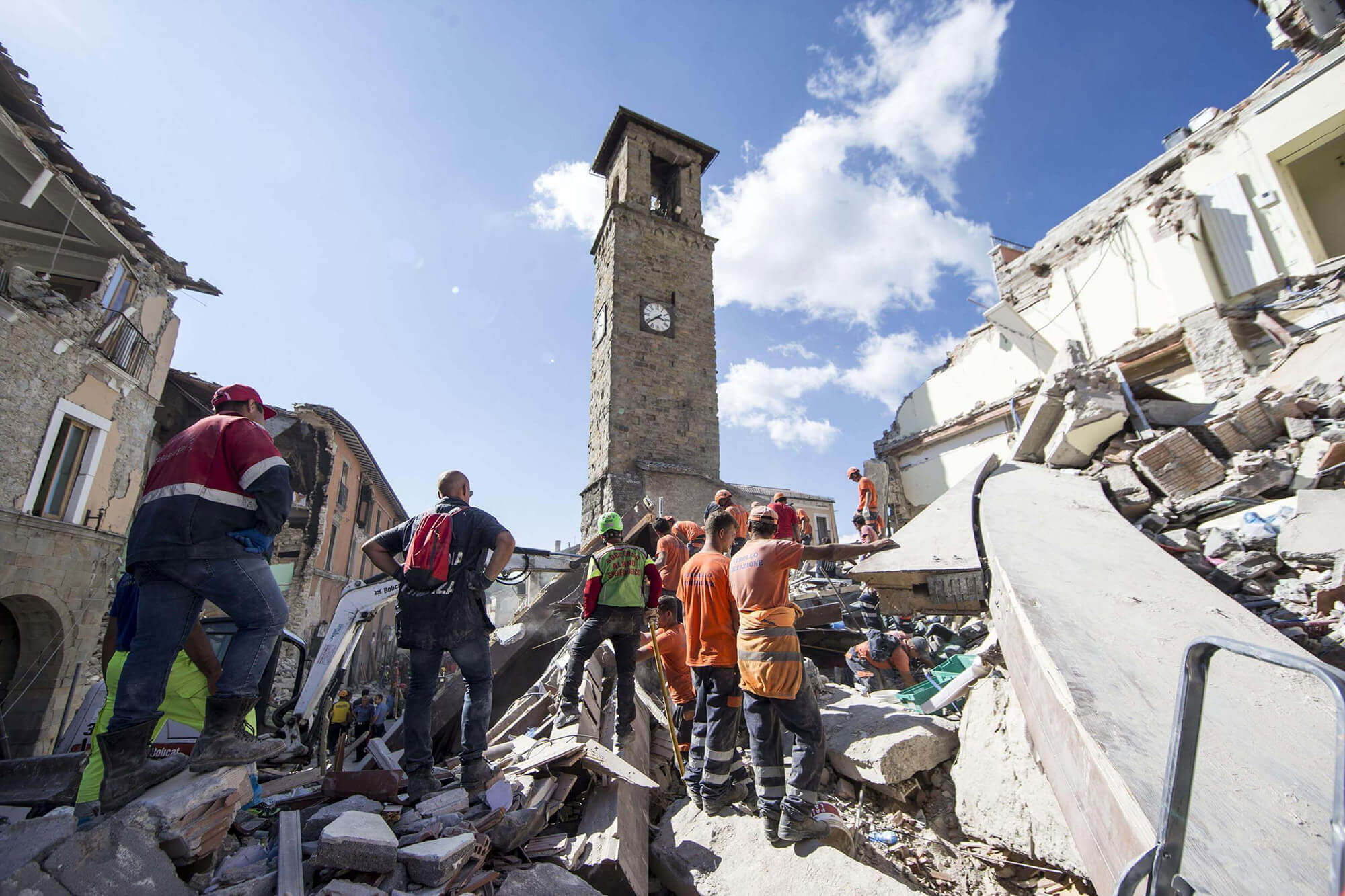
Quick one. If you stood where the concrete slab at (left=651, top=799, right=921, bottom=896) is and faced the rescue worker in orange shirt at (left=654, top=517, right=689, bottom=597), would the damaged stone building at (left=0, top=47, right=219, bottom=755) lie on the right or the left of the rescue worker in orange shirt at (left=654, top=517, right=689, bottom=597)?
left

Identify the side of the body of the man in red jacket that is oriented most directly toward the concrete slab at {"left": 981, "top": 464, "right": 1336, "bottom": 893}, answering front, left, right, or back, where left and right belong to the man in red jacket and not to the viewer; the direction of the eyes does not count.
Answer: right

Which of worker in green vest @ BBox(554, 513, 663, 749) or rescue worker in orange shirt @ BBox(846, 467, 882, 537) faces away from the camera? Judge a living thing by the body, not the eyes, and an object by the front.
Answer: the worker in green vest

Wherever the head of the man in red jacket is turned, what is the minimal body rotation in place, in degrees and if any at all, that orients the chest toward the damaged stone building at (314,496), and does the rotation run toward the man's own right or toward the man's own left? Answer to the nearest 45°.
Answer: approximately 45° to the man's own left

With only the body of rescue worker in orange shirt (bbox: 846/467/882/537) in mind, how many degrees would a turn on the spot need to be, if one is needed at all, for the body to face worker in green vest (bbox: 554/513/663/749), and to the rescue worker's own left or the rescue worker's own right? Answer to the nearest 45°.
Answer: approximately 90° to the rescue worker's own left

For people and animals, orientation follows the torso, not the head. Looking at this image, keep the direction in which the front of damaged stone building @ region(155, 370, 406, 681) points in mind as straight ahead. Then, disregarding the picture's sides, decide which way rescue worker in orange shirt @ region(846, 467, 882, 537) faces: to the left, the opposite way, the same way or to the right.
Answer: the opposite way

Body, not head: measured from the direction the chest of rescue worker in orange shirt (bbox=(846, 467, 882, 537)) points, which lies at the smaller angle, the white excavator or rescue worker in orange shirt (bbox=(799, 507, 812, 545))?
the rescue worker in orange shirt

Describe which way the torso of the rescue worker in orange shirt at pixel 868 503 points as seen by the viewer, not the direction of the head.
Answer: to the viewer's left

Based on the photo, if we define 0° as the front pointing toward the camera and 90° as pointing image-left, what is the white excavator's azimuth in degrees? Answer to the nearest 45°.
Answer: approximately 270°

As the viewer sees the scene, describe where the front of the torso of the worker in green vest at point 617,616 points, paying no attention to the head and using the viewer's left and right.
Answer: facing away from the viewer

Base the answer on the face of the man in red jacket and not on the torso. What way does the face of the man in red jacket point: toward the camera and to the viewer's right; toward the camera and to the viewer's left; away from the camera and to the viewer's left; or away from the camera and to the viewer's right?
away from the camera and to the viewer's right

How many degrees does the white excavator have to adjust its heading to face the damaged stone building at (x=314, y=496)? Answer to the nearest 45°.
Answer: approximately 90° to its left

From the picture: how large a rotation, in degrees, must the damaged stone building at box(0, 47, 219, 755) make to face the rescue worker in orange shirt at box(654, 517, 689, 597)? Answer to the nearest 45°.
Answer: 0° — it already faces them
